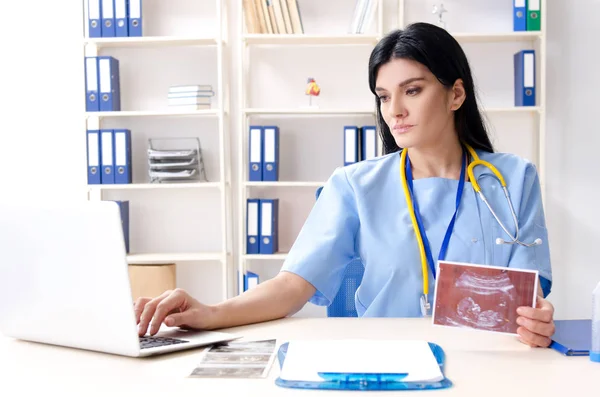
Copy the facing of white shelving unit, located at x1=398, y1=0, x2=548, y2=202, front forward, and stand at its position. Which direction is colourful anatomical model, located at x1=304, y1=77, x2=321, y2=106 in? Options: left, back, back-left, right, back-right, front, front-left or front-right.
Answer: right

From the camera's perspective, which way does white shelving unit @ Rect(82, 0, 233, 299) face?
toward the camera

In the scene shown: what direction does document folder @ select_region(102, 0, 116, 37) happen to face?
toward the camera

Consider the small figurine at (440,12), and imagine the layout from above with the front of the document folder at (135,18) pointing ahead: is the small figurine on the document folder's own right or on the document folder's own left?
on the document folder's own left

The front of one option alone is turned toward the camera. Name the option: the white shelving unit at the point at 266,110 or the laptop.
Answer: the white shelving unit

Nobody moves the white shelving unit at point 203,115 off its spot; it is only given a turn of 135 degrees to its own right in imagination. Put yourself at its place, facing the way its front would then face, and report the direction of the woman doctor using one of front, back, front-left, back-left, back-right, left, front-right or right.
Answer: back-left

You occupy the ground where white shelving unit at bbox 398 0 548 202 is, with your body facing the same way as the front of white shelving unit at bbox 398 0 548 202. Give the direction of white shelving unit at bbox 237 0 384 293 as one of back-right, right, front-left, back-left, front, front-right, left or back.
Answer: right

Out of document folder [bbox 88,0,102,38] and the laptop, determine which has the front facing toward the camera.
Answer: the document folder

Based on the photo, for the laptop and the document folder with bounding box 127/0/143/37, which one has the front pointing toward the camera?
the document folder

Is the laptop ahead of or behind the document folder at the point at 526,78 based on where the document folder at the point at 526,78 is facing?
ahead

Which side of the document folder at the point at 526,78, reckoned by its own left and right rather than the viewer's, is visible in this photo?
front

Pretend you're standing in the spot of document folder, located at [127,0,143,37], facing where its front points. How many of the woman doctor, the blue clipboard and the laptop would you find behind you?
0

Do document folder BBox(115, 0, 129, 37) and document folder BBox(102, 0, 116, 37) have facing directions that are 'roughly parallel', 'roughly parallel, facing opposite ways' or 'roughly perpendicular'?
roughly parallel
